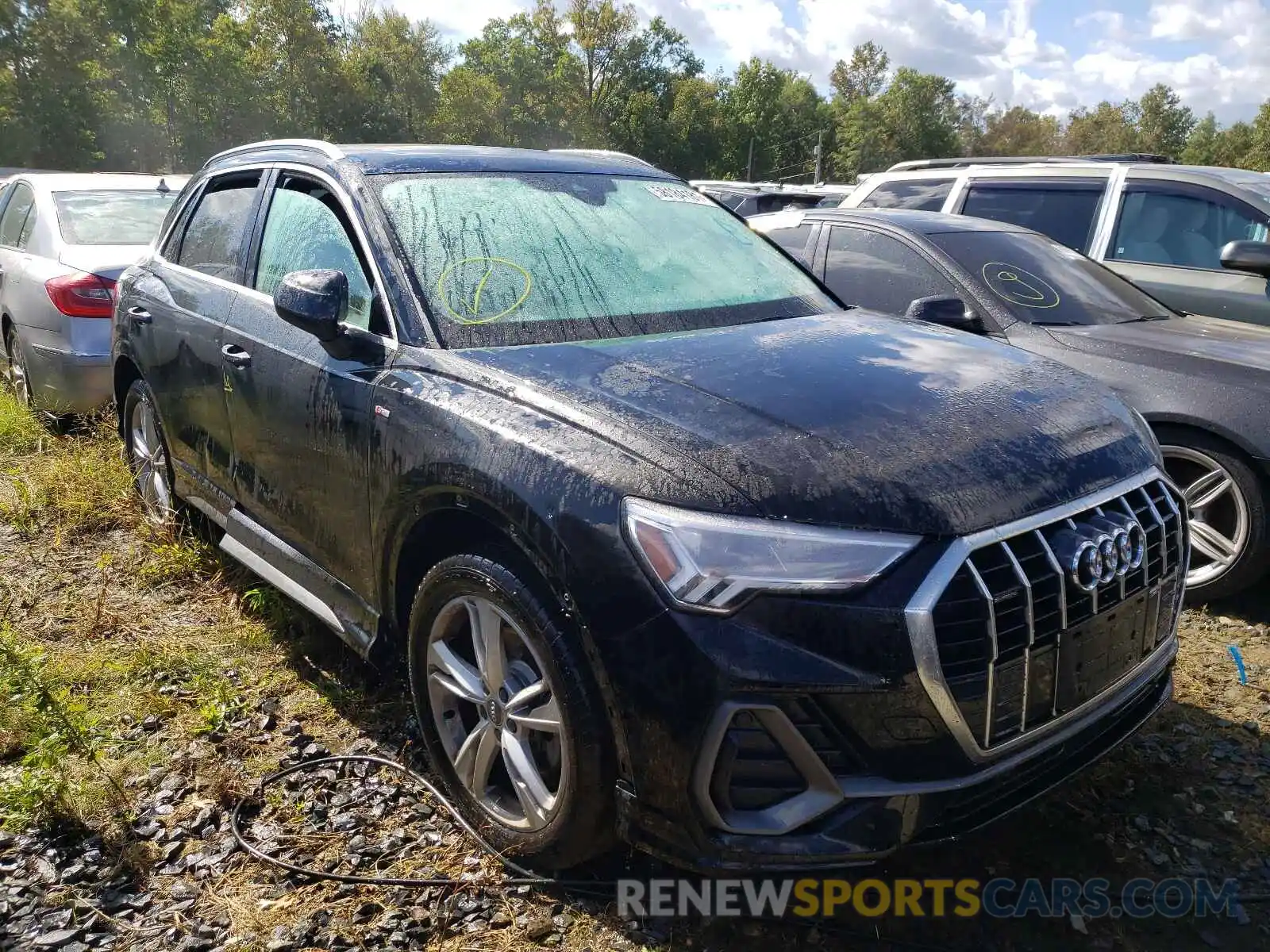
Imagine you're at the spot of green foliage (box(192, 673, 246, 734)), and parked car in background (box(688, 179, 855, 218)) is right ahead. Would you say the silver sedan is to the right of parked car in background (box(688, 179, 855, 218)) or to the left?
left

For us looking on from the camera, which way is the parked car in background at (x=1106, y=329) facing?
facing the viewer and to the right of the viewer

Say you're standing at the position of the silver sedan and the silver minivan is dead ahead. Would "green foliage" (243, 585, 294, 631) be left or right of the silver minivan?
right

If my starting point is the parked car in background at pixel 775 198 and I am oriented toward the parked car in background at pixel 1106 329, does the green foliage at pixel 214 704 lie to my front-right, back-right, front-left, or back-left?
front-right

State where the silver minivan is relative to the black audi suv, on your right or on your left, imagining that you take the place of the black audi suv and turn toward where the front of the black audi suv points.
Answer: on your left

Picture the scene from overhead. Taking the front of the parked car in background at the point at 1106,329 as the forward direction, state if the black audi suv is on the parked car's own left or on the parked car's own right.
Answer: on the parked car's own right

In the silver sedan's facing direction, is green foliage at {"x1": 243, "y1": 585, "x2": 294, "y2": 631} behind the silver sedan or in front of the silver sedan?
behind

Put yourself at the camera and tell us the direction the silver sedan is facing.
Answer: facing away from the viewer and to the left of the viewer

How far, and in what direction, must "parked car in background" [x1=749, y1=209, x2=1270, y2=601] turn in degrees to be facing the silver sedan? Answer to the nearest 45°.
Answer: approximately 135° to its right

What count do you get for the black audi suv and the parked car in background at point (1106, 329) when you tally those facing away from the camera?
0

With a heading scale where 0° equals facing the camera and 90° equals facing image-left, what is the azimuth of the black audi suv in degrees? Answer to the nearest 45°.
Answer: approximately 315°

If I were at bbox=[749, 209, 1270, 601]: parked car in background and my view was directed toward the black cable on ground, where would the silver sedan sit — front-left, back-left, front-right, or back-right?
front-right

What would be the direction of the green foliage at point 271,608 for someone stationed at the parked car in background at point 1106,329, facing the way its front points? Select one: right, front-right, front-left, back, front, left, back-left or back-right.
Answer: right

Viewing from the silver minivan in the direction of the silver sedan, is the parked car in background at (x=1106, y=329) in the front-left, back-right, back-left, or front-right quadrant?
front-left

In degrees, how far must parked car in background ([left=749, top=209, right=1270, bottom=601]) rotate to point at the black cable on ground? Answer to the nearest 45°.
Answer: approximately 90° to its right
